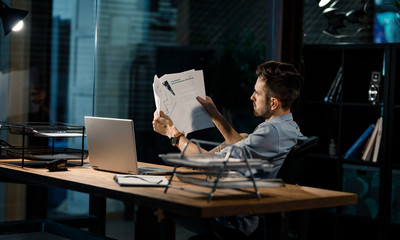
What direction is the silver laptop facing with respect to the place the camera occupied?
facing away from the viewer and to the right of the viewer

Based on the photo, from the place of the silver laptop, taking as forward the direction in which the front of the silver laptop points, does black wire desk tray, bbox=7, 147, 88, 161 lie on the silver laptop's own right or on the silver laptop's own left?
on the silver laptop's own left

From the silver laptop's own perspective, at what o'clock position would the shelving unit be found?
The shelving unit is roughly at 12 o'clock from the silver laptop.

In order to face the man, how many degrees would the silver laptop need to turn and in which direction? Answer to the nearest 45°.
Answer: approximately 45° to its right

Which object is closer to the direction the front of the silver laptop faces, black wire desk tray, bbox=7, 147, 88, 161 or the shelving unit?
the shelving unit

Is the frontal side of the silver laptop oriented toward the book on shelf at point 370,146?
yes

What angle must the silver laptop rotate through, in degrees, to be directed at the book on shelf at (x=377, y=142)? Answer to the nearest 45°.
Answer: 0° — it already faces it

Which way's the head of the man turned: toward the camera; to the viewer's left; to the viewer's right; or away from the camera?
to the viewer's left

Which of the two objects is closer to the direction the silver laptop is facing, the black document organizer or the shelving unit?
the shelving unit
